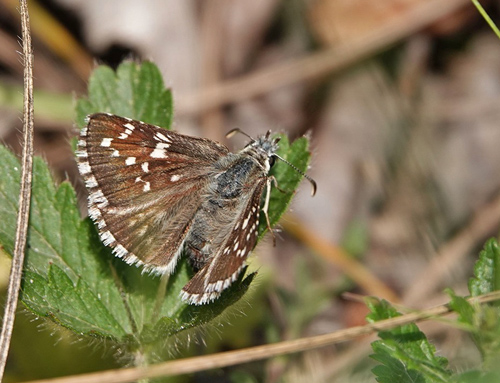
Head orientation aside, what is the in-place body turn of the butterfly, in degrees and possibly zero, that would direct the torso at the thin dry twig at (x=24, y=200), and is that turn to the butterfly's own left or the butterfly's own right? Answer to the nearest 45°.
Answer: approximately 135° to the butterfly's own left

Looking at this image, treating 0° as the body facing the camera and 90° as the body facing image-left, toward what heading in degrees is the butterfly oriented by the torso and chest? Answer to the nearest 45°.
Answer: approximately 225°
